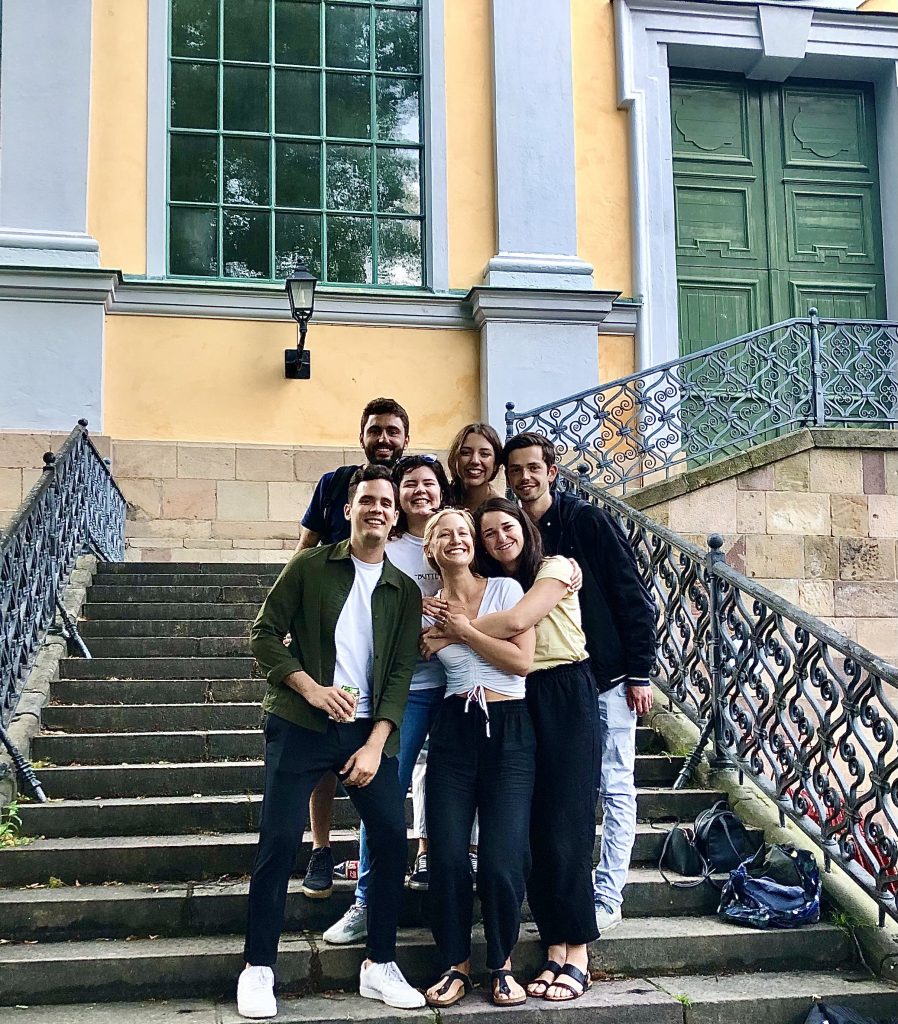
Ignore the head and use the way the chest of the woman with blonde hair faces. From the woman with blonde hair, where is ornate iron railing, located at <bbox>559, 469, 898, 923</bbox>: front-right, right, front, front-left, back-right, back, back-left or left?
back-left

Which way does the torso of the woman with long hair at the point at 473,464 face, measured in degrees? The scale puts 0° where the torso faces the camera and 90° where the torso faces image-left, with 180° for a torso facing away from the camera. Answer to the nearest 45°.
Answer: approximately 0°

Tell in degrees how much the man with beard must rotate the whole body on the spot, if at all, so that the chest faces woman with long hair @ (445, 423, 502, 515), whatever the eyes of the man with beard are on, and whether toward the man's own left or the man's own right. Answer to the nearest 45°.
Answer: approximately 90° to the man's own left

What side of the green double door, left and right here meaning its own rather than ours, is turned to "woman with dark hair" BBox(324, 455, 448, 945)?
front

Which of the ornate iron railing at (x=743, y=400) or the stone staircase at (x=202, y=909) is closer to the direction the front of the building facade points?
the stone staircase

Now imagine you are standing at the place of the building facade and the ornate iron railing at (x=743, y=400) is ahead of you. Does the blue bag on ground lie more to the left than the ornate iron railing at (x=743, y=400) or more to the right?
right

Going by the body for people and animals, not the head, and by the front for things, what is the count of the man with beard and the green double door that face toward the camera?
2

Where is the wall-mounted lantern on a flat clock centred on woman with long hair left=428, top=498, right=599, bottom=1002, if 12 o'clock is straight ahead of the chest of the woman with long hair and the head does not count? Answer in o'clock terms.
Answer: The wall-mounted lantern is roughly at 4 o'clock from the woman with long hair.

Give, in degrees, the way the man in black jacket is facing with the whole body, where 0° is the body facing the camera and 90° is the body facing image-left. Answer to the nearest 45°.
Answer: approximately 45°
